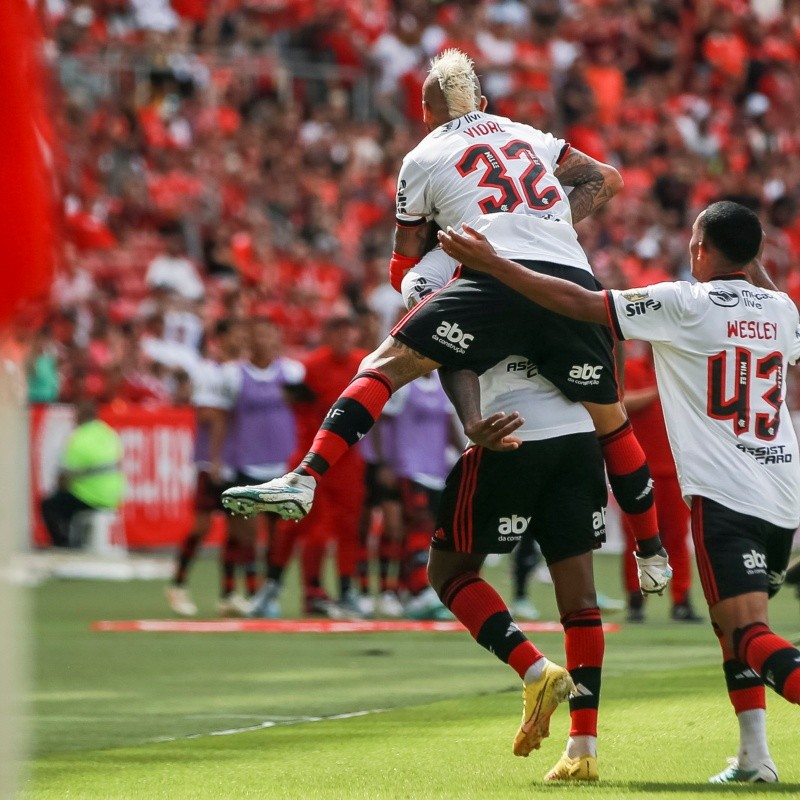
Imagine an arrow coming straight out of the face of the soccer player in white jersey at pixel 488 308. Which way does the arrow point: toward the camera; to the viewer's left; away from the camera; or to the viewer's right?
away from the camera

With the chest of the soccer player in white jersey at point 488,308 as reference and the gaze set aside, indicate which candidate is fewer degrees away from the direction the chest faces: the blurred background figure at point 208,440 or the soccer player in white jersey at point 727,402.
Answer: the blurred background figure

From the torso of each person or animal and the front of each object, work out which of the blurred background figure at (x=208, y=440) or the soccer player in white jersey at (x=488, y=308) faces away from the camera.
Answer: the soccer player in white jersey

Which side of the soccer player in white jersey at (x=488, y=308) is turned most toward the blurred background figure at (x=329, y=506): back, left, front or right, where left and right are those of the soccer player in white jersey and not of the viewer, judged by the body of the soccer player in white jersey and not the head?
front

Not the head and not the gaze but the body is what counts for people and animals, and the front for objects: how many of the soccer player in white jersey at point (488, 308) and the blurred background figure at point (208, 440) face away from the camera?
1

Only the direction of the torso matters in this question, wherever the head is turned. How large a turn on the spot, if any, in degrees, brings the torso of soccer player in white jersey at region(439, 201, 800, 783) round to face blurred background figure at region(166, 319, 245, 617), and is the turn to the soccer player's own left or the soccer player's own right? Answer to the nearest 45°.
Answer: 0° — they already face them

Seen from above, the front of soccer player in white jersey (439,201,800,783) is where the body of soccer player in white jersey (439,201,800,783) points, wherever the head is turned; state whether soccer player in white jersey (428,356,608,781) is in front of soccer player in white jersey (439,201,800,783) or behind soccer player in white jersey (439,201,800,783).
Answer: in front

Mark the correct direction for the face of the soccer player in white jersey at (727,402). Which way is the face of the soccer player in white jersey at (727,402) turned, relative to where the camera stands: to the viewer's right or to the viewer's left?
to the viewer's left

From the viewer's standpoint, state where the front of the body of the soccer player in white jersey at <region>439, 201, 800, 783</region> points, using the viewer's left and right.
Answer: facing away from the viewer and to the left of the viewer

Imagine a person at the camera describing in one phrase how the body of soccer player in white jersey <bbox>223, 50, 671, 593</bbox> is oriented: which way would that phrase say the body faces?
away from the camera

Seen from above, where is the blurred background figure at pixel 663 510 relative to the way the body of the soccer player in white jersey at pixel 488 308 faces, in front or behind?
in front
